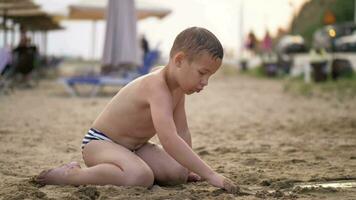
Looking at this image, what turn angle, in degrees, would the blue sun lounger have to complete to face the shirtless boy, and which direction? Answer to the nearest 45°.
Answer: approximately 90° to its left

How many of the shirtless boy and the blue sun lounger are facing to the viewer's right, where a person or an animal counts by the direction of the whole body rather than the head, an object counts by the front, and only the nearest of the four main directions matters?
1

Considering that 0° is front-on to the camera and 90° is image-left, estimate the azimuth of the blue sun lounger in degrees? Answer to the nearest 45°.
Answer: approximately 90°

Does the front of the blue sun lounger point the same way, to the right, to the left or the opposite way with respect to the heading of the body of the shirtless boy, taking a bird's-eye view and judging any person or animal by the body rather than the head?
the opposite way

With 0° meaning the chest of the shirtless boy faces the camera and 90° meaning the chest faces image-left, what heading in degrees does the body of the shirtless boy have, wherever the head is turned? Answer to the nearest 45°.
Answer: approximately 270°

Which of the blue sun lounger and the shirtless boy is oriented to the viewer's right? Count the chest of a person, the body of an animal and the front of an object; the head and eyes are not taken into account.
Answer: the shirtless boy

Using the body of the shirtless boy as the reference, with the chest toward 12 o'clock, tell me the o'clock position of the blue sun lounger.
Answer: The blue sun lounger is roughly at 9 o'clock from the shirtless boy.
